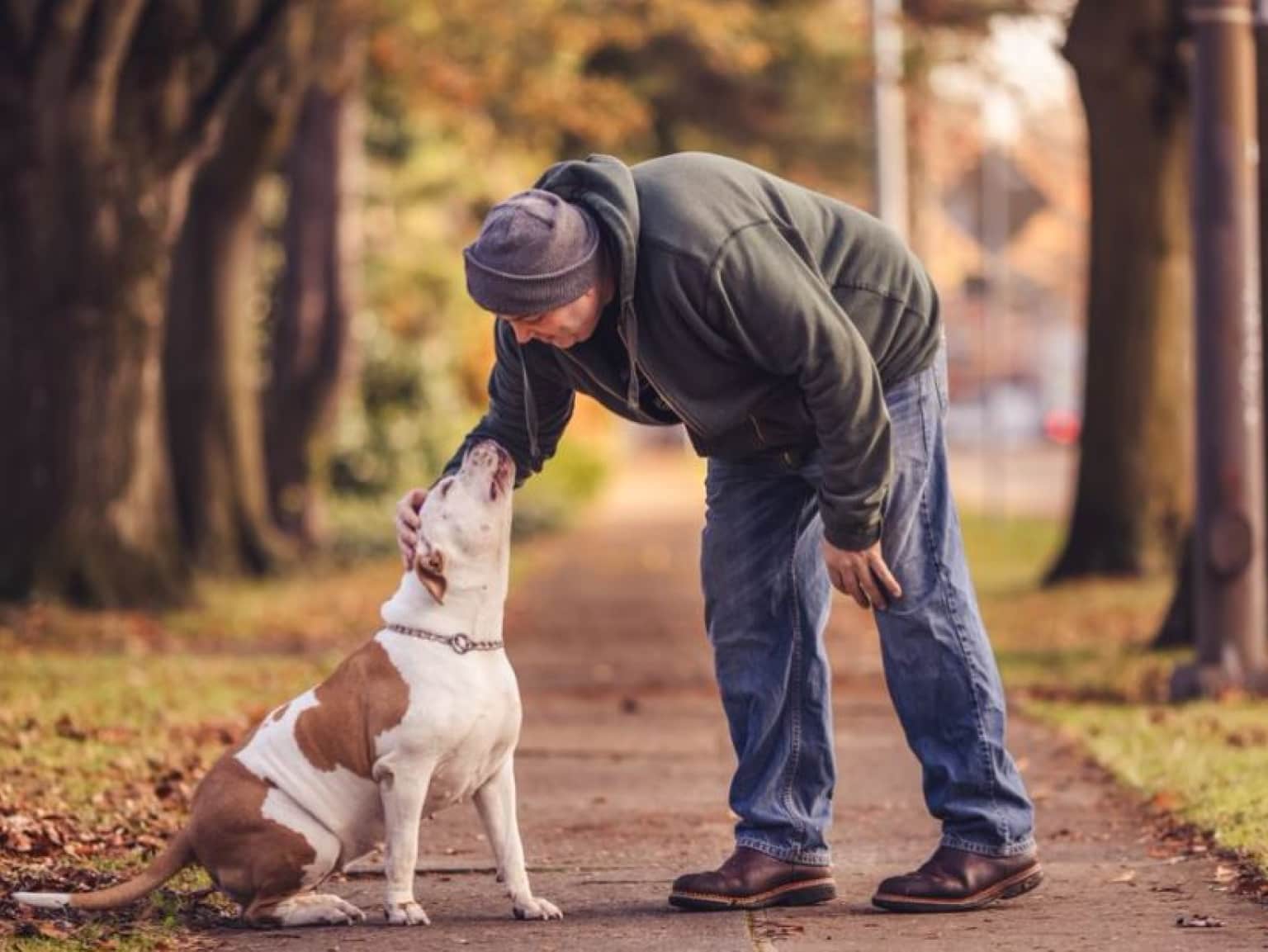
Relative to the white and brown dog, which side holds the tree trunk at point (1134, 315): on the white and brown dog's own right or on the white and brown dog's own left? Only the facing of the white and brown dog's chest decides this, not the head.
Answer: on the white and brown dog's own left

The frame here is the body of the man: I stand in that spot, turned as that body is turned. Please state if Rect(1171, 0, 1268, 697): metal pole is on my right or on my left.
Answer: on my right

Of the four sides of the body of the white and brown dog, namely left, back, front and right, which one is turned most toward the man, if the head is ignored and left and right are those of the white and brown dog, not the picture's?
front

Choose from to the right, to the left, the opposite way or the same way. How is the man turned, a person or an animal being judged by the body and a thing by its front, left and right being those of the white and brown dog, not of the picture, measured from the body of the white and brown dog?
the opposite way

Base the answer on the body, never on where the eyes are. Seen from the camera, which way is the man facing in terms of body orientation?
to the viewer's left

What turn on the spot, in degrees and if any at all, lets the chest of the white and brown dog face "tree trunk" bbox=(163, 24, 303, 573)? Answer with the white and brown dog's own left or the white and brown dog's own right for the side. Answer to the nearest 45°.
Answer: approximately 90° to the white and brown dog's own left

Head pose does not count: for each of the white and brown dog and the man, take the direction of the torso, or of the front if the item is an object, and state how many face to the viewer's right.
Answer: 1

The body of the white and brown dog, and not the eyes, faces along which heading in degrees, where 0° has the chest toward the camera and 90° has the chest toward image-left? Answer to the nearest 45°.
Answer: approximately 270°

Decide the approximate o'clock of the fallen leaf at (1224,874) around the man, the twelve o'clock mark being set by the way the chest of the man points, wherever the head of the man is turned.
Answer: The fallen leaf is roughly at 5 o'clock from the man.

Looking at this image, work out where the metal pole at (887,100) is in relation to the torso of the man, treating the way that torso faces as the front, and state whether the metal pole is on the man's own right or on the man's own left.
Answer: on the man's own right

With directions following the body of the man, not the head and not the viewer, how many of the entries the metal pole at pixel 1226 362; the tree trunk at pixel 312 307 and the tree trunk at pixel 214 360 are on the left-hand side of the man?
0

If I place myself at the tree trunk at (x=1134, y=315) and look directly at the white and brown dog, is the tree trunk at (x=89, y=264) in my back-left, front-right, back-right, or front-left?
front-right
